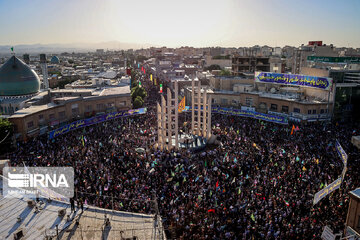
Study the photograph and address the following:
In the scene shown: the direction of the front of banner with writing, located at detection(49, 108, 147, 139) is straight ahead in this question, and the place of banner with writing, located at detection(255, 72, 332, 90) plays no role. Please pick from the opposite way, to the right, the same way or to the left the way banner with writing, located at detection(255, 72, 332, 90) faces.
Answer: to the right

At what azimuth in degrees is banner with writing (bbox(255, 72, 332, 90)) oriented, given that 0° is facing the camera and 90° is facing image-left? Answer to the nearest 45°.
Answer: approximately 0°

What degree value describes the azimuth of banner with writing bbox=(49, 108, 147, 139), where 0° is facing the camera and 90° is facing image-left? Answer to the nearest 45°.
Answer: approximately 315°

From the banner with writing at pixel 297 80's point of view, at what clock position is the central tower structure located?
The central tower structure is roughly at 1 o'clock from the banner with writing.

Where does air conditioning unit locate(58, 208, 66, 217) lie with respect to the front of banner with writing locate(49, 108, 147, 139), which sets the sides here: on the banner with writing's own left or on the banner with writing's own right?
on the banner with writing's own right
